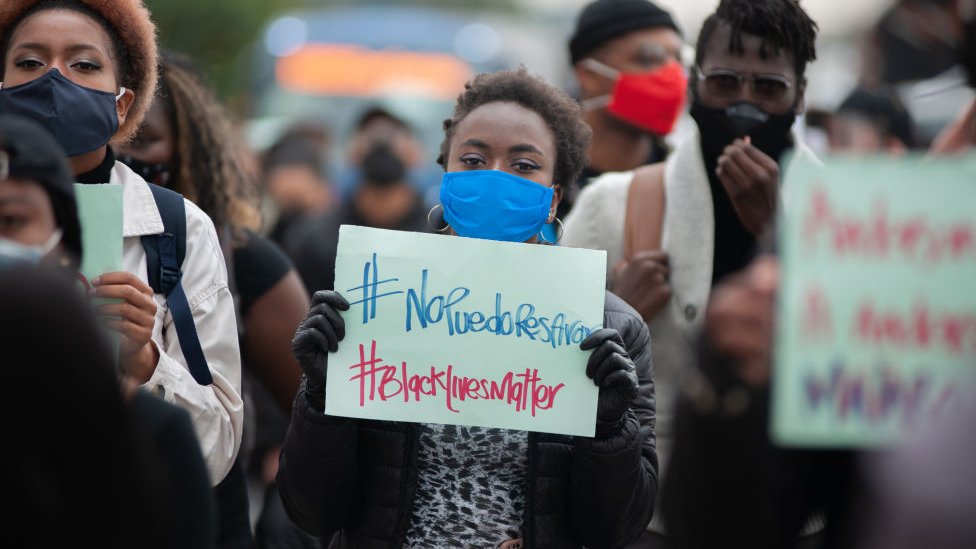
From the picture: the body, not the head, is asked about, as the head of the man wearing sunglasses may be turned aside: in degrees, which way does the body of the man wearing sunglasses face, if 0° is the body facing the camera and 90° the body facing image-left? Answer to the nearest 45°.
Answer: approximately 0°

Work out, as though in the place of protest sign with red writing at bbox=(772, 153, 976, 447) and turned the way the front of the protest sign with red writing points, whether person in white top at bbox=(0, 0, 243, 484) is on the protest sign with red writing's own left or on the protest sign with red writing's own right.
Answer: on the protest sign with red writing's own right

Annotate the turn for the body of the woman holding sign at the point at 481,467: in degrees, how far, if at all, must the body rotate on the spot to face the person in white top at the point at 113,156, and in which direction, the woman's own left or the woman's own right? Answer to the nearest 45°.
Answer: approximately 90° to the woman's own right

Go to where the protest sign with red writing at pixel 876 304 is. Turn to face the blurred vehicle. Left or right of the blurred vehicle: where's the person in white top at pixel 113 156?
left

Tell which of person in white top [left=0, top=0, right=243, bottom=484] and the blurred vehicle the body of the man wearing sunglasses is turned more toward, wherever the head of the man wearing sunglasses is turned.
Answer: the person in white top

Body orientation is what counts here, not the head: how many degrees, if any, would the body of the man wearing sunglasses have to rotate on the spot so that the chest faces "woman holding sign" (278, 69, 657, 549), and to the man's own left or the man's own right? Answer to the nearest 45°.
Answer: approximately 45° to the man's own right

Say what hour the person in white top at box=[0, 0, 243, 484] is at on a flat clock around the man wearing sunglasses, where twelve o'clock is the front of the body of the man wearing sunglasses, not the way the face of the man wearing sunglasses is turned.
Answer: The person in white top is roughly at 2 o'clock from the man wearing sunglasses.

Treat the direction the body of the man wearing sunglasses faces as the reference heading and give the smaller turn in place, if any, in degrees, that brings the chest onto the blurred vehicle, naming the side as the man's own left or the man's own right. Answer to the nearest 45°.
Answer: approximately 180°

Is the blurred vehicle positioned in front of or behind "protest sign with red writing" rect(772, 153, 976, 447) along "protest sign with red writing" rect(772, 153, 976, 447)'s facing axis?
behind
